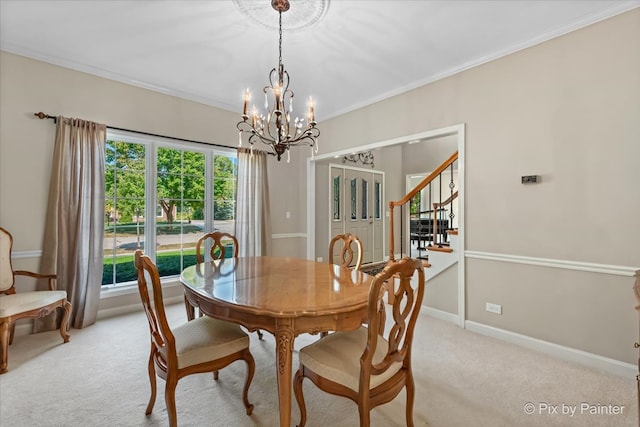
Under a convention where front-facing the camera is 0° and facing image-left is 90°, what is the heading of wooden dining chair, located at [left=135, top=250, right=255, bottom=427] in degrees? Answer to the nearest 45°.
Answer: approximately 225°

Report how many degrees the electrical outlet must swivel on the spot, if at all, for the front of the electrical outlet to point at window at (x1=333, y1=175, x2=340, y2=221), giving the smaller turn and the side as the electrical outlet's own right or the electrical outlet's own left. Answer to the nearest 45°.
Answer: approximately 90° to the electrical outlet's own right

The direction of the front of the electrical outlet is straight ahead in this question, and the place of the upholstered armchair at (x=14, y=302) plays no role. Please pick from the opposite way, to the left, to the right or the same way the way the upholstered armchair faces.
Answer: the opposite way

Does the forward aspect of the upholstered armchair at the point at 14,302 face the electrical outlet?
yes

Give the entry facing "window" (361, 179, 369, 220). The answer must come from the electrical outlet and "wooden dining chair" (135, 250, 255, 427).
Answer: the wooden dining chair

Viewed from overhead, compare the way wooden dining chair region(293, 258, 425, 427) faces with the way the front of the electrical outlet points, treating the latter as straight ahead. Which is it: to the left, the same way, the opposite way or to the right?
to the right

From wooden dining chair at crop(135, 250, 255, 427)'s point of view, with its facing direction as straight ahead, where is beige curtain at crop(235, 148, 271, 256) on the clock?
The beige curtain is roughly at 11 o'clock from the wooden dining chair.

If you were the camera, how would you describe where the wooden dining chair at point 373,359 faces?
facing away from the viewer and to the left of the viewer
